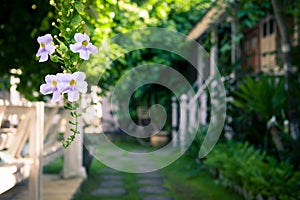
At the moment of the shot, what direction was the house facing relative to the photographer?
facing the viewer and to the left of the viewer

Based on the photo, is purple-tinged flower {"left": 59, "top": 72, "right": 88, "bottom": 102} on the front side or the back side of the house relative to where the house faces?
on the front side

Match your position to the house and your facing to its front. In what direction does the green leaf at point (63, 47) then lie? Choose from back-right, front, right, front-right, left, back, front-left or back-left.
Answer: front-left

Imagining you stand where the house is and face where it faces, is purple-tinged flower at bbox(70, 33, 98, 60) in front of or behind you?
in front

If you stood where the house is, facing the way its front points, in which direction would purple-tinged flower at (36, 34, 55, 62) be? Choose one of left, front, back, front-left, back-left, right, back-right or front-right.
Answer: front-left
